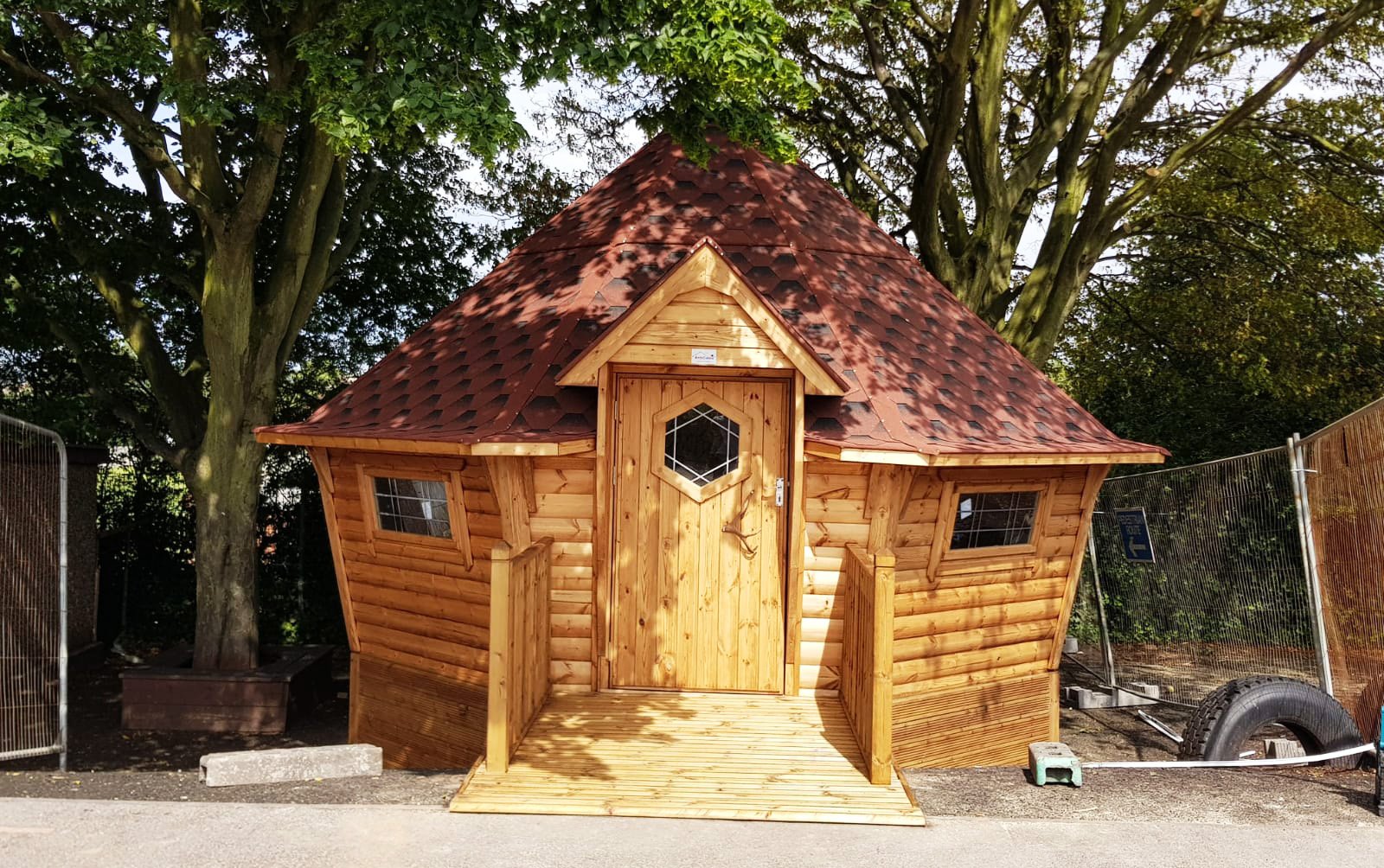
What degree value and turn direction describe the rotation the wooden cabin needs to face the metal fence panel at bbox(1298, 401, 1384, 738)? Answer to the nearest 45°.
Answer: approximately 90° to its left

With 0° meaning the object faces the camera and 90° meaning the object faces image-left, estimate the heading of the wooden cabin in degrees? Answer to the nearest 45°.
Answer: approximately 0°

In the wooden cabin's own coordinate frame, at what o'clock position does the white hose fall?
The white hose is roughly at 10 o'clock from the wooden cabin.

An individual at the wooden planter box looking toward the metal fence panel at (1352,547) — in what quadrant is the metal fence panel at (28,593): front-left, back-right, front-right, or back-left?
back-right

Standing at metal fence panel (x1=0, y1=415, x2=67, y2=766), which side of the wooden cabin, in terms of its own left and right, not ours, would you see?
right

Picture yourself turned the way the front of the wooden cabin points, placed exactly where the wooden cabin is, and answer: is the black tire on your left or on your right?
on your left

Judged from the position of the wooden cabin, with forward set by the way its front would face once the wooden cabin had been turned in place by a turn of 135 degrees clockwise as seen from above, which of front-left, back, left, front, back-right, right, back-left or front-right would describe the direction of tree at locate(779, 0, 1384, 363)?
right

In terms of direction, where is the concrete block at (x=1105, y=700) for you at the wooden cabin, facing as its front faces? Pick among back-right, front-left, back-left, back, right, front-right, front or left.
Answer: back-left

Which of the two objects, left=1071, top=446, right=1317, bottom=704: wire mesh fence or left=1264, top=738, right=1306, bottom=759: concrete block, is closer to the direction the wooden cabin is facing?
the concrete block

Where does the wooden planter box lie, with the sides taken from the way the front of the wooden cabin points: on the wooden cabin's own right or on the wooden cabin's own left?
on the wooden cabin's own right
